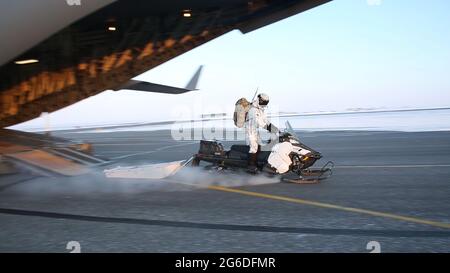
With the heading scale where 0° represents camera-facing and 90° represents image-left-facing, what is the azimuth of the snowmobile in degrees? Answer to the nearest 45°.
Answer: approximately 270°
